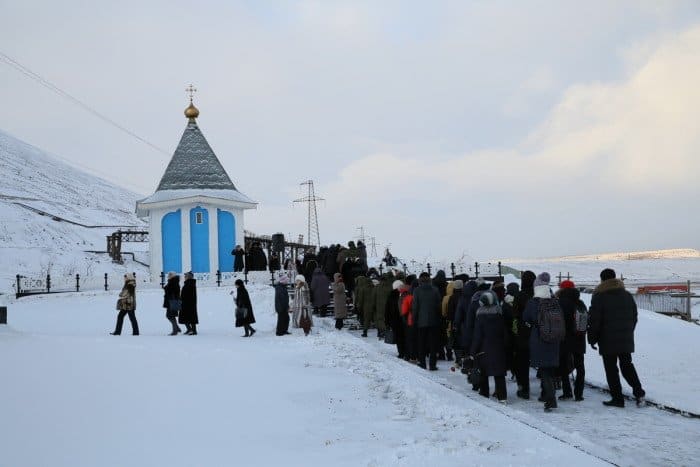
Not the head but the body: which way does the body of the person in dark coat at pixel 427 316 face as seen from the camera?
away from the camera

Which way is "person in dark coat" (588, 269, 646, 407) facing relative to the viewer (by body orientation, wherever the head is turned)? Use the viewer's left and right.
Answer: facing away from the viewer and to the left of the viewer

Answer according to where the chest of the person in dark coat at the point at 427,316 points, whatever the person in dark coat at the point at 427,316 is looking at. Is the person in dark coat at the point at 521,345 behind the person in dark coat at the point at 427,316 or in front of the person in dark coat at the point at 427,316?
behind

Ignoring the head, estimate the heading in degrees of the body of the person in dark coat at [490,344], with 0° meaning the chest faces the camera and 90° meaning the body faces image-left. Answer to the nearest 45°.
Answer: approximately 180°

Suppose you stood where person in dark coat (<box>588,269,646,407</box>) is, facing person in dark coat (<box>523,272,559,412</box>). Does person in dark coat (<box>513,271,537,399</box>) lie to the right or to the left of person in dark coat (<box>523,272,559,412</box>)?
right
